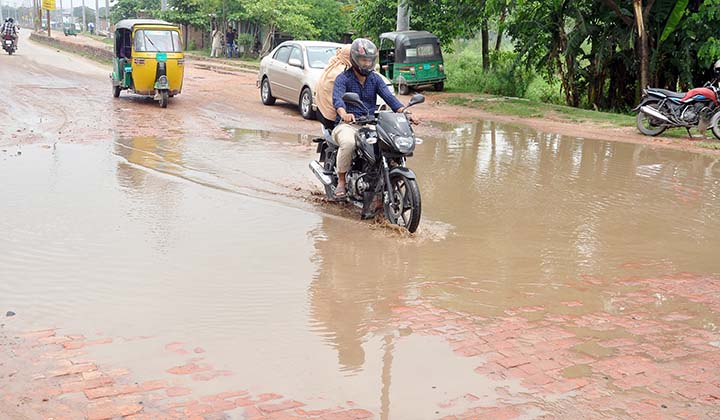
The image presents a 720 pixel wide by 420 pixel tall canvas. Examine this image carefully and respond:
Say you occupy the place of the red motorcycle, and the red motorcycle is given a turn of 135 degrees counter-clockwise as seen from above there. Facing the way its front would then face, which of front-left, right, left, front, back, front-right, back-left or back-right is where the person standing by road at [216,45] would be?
front

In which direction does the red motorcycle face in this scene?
to the viewer's right

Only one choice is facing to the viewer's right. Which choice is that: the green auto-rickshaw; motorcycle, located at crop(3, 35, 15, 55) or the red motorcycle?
the red motorcycle

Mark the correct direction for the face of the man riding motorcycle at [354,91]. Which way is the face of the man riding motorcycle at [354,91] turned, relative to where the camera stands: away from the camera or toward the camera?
toward the camera

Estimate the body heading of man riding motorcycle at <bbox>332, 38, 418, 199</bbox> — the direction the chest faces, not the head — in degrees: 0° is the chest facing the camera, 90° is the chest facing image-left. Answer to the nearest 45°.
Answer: approximately 315°

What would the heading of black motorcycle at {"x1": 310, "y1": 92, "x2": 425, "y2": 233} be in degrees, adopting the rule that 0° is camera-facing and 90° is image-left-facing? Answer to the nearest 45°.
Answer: approximately 315°

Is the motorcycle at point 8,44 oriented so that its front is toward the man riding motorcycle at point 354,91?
no

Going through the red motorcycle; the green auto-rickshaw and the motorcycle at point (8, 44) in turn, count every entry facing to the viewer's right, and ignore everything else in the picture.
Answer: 1

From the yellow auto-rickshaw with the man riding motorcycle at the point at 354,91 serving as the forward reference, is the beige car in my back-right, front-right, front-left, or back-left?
front-left

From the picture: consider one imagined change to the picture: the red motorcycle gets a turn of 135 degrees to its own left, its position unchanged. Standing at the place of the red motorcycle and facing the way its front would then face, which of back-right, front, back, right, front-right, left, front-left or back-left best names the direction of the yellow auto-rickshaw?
front-left

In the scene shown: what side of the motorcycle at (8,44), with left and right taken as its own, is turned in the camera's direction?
back

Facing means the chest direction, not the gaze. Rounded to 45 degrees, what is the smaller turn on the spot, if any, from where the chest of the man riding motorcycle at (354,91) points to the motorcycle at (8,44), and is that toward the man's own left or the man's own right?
approximately 180°

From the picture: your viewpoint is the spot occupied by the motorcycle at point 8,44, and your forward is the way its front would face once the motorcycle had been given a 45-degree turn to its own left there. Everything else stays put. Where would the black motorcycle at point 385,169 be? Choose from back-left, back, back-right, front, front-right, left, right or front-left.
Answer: back-left
